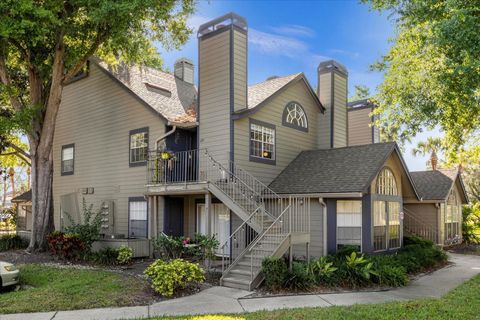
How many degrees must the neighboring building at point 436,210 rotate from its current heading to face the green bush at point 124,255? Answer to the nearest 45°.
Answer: approximately 90° to its right

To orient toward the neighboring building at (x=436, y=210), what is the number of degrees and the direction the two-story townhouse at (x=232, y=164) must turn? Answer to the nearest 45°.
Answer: approximately 90° to its left

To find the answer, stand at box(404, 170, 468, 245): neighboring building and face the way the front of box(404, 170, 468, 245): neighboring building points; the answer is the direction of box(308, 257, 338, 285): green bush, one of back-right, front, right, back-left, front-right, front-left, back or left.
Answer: front-right

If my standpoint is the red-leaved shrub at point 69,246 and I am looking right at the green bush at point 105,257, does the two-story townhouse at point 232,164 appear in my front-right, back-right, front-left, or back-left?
front-left

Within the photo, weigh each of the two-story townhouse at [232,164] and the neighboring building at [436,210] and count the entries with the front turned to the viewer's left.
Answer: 0

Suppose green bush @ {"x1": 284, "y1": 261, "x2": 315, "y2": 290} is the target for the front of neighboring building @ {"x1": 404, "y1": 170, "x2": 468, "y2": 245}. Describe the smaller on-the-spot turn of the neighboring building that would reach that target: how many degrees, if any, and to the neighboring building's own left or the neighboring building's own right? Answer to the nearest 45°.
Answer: approximately 45° to the neighboring building's own right

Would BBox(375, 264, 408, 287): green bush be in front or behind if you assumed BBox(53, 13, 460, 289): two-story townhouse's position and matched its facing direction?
in front

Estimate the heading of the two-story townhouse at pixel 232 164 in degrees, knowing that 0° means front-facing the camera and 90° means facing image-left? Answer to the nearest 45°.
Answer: approximately 315°

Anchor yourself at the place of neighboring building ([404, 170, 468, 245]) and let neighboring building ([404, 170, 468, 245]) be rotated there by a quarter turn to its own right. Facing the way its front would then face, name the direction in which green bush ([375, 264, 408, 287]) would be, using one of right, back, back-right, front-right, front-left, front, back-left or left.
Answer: front-left

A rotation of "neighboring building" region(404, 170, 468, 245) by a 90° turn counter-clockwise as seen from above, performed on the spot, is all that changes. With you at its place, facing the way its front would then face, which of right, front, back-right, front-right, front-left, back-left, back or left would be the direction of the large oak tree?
back

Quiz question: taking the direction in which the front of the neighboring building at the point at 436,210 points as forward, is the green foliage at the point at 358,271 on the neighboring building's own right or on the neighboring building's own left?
on the neighboring building's own right

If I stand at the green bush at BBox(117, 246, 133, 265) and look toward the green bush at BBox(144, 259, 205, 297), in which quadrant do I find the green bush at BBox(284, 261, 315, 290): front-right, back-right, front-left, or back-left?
front-left

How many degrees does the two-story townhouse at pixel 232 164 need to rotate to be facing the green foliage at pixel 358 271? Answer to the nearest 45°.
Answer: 0° — it already faces it

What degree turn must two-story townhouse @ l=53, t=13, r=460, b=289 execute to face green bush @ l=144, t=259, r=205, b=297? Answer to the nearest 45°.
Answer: approximately 45° to its right
